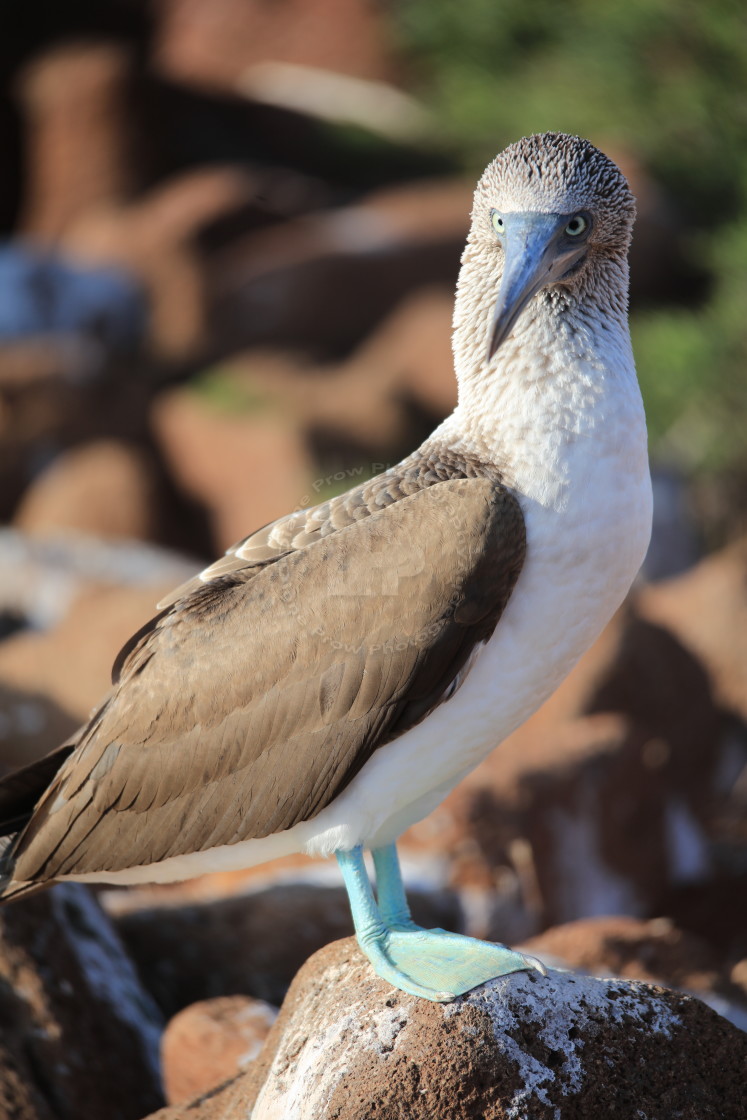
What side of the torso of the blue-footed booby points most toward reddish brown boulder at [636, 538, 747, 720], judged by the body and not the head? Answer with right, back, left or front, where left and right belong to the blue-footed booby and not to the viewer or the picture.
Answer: left

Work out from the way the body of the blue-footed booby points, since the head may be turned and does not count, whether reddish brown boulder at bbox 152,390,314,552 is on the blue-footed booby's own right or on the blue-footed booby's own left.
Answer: on the blue-footed booby's own left

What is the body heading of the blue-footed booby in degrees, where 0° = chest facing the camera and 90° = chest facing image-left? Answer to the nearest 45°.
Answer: approximately 270°

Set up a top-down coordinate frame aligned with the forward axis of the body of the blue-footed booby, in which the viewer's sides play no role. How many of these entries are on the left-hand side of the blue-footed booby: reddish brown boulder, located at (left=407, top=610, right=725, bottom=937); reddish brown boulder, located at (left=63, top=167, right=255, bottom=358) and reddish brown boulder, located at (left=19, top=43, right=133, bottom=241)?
3

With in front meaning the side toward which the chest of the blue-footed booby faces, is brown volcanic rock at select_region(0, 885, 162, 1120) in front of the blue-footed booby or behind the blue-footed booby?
behind

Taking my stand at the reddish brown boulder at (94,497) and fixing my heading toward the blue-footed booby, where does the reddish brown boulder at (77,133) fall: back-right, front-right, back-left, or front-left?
back-left

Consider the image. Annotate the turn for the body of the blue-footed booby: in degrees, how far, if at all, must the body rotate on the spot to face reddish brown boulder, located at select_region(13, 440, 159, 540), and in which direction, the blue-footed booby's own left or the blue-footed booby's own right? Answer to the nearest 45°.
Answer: approximately 90° to the blue-footed booby's own left
